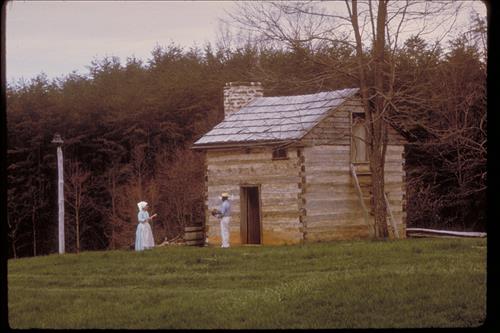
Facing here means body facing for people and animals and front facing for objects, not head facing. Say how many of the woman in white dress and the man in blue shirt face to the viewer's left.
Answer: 1

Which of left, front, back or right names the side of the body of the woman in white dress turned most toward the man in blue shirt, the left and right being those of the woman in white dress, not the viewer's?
front

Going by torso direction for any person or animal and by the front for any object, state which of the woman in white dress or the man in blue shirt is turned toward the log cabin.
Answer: the woman in white dress

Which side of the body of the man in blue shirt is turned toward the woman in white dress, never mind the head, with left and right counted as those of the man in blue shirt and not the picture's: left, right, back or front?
front

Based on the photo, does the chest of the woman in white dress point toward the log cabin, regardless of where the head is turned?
yes

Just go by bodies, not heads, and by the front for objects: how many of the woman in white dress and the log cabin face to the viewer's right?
1

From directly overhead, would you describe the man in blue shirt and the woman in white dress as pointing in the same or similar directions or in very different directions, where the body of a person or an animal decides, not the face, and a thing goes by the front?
very different directions

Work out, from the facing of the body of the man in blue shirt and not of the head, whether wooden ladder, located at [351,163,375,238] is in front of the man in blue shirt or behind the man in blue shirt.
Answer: behind

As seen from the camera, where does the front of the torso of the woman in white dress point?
to the viewer's right

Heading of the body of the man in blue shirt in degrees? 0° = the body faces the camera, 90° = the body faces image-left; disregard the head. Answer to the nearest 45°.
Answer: approximately 90°

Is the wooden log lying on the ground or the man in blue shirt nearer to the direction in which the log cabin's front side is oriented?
the man in blue shirt

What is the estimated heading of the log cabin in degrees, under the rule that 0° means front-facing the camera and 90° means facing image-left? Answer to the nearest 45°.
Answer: approximately 45°
